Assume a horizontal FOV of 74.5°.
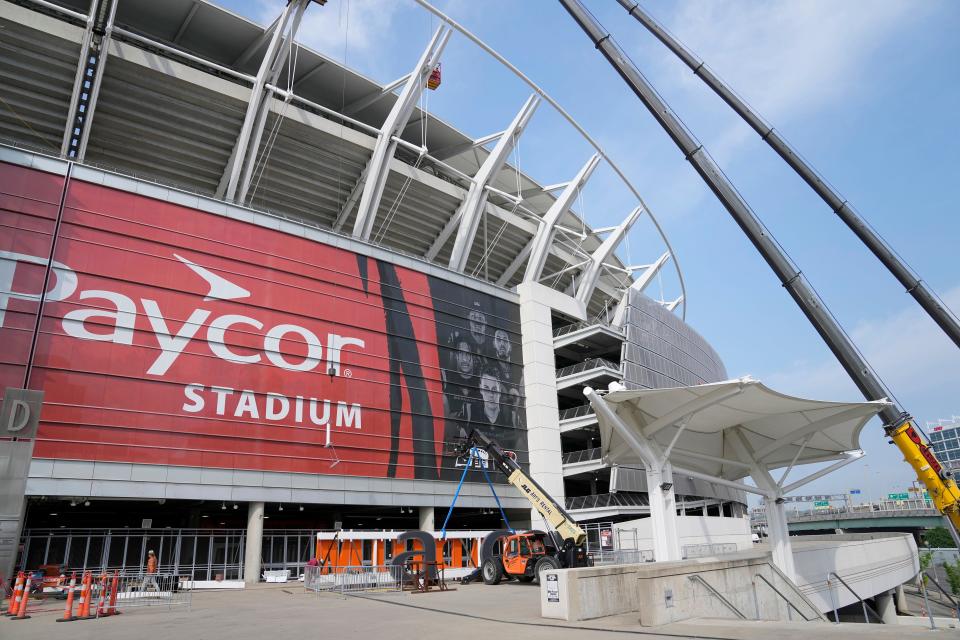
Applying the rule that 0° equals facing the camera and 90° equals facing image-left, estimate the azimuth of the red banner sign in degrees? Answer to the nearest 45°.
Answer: approximately 315°

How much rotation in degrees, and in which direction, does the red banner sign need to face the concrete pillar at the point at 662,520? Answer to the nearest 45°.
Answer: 0° — it already faces it

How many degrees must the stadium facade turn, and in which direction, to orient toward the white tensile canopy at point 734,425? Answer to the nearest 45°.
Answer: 0° — it already faces it

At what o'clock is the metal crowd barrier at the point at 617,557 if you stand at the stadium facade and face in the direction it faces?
The metal crowd barrier is roughly at 10 o'clock from the stadium facade.

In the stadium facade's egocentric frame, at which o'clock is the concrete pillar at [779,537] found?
The concrete pillar is roughly at 11 o'clock from the stadium facade.

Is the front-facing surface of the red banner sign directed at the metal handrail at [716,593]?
yes

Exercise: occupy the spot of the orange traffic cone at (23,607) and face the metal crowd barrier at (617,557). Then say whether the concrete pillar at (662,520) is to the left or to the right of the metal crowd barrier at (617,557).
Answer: right

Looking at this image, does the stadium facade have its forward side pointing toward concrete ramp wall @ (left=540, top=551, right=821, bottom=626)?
yes

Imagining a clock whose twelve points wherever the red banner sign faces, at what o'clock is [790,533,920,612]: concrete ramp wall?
The concrete ramp wall is roughly at 11 o'clock from the red banner sign.
